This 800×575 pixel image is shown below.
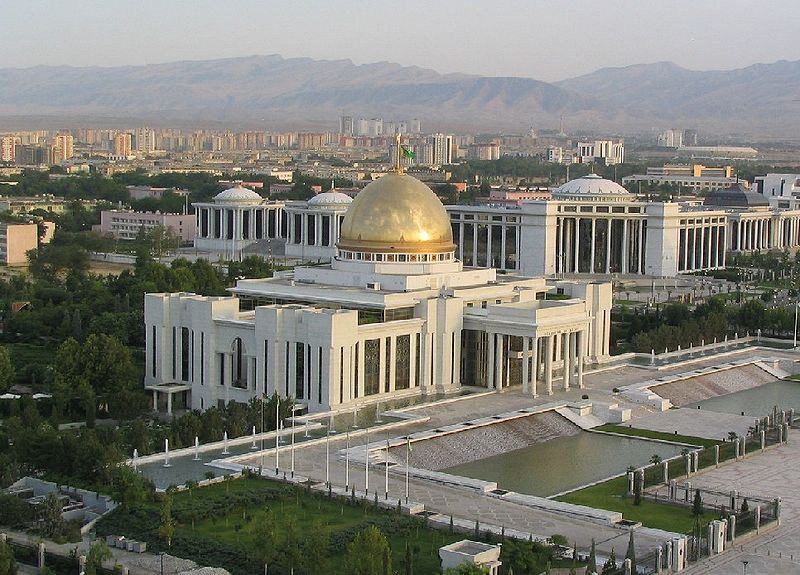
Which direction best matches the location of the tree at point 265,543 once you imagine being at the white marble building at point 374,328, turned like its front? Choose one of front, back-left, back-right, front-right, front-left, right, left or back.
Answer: front-right

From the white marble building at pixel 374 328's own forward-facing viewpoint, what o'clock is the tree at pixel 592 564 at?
The tree is roughly at 1 o'clock from the white marble building.

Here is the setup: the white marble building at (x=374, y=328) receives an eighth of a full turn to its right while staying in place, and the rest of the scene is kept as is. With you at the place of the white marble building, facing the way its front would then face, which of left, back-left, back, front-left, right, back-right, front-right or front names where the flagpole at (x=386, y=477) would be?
front

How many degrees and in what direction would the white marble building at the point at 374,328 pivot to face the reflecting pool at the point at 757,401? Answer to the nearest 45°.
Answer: approximately 45° to its left

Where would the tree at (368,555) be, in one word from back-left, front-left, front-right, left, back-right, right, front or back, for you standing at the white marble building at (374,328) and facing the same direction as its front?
front-right

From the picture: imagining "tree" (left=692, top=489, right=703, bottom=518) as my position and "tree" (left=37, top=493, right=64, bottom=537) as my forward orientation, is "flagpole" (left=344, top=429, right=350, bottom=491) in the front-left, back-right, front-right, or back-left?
front-right

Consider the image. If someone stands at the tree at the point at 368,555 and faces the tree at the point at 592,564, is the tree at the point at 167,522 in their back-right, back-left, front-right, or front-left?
back-left

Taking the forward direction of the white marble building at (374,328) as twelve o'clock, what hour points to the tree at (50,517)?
The tree is roughly at 2 o'clock from the white marble building.

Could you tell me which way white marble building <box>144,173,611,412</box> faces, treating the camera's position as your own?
facing the viewer and to the right of the viewer

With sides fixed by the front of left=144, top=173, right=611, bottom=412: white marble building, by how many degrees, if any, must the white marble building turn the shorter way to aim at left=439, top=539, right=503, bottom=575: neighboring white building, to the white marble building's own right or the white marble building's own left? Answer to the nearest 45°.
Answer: approximately 45° to the white marble building's own right

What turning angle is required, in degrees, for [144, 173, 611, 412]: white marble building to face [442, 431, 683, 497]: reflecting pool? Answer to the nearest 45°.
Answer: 0° — it already faces it

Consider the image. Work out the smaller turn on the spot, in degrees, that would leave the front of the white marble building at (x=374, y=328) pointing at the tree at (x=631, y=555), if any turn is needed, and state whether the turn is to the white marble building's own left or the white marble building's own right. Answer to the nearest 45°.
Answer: approximately 45° to the white marble building's own right

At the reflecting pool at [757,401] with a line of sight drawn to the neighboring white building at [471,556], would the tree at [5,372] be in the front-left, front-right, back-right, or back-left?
front-right

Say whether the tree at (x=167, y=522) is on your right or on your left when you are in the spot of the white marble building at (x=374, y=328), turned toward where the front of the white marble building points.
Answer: on your right
